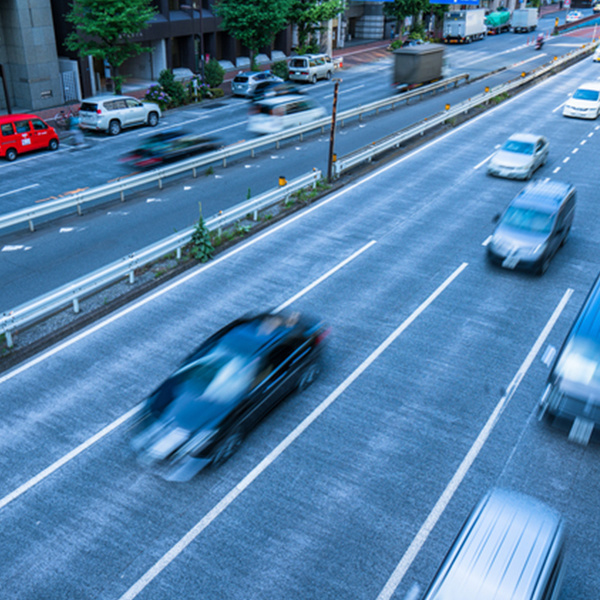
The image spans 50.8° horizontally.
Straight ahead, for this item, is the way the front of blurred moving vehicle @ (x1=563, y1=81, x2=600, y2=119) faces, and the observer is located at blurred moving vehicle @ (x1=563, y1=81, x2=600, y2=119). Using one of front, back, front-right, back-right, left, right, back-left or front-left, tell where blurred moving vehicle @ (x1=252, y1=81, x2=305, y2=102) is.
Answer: front-right

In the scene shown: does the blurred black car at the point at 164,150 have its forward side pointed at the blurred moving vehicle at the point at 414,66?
yes

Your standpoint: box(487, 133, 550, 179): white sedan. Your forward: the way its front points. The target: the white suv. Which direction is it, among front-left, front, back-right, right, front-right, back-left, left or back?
front-right

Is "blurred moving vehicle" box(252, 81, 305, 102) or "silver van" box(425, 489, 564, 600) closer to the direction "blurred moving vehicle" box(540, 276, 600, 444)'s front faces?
the silver van

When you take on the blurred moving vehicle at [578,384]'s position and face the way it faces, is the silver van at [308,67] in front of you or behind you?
behind

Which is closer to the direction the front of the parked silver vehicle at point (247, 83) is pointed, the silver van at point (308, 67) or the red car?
the silver van

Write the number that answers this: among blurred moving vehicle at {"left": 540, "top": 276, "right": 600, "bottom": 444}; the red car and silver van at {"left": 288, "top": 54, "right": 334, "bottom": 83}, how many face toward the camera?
1

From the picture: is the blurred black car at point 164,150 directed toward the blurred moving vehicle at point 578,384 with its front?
no

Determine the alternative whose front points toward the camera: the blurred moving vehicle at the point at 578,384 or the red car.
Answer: the blurred moving vehicle

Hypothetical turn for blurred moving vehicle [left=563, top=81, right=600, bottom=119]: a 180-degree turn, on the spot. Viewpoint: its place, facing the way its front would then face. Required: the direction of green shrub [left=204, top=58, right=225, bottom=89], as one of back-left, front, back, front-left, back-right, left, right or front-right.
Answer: back-left

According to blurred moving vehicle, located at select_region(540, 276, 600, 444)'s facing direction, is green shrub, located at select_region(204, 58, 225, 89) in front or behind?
behind

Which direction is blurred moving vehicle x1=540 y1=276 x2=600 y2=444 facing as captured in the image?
toward the camera
